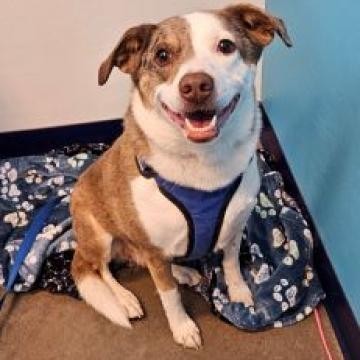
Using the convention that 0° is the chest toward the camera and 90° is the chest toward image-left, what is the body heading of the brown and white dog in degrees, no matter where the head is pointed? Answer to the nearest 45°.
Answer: approximately 315°
